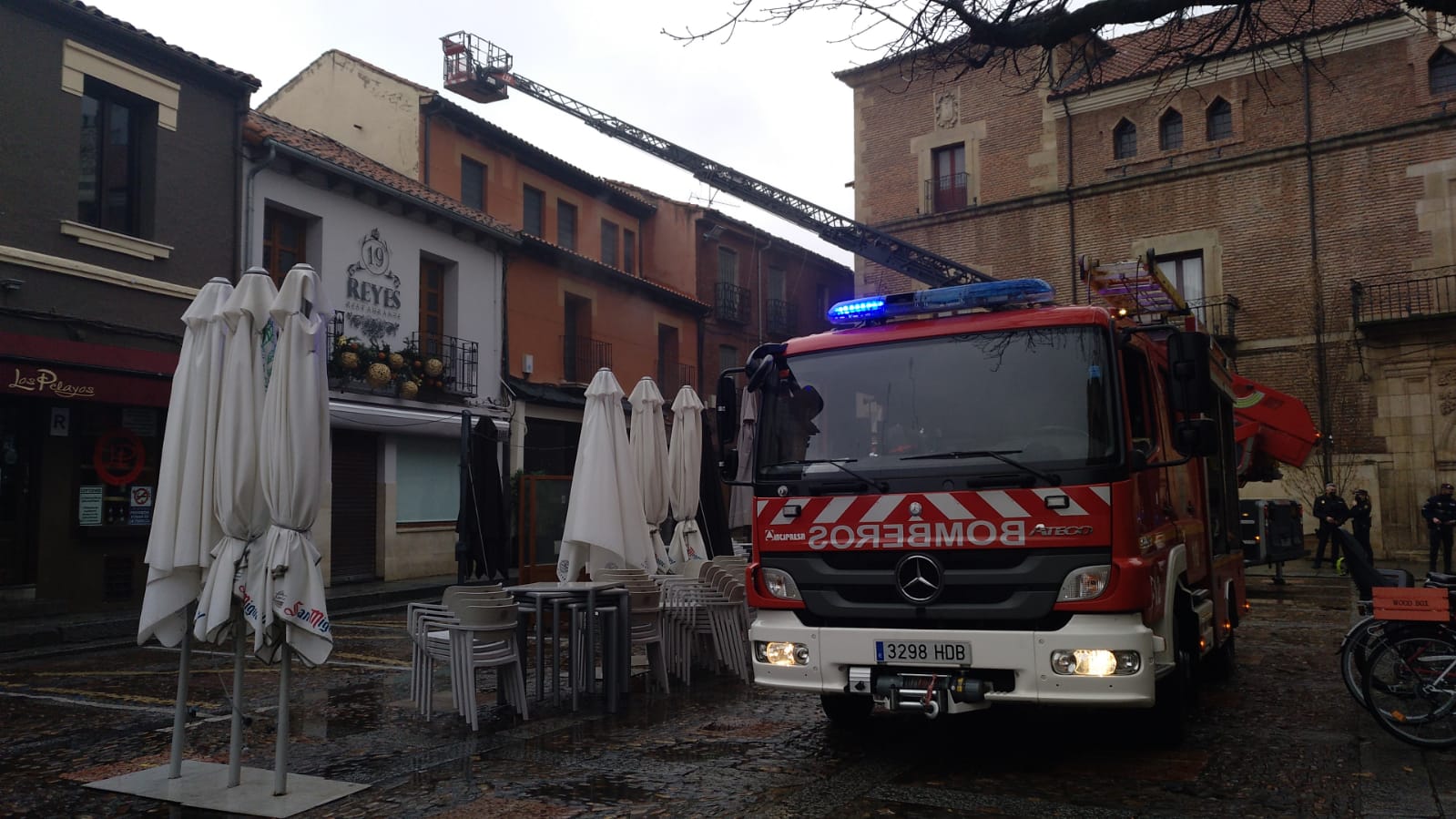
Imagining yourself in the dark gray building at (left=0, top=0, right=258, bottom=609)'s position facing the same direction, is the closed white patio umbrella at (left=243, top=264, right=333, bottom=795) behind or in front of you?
in front

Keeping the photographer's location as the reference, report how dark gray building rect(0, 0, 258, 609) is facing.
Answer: facing the viewer and to the right of the viewer

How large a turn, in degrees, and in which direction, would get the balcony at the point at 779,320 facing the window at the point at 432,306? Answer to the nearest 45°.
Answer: approximately 90° to its right

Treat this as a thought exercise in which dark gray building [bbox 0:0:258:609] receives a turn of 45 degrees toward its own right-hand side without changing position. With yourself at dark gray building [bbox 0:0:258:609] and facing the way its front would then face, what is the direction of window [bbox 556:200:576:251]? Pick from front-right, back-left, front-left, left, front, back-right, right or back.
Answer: back-left

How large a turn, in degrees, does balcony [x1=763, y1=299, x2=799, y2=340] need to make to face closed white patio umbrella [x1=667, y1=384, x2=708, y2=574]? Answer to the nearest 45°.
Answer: approximately 45° to its right

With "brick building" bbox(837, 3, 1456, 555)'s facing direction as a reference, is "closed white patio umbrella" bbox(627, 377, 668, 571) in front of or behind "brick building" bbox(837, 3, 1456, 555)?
in front

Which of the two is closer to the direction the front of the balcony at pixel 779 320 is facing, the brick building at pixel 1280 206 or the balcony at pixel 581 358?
the brick building

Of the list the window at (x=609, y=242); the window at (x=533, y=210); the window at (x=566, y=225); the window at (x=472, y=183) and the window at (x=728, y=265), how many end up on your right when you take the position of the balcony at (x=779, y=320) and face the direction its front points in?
5

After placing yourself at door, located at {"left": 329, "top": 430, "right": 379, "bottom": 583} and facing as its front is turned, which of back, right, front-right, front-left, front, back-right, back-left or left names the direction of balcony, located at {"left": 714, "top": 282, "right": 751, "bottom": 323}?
left

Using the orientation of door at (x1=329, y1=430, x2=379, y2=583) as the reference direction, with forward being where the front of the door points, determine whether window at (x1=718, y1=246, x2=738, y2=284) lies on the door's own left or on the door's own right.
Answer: on the door's own left

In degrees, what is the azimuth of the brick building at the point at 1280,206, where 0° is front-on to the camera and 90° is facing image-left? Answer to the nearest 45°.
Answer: approximately 45°

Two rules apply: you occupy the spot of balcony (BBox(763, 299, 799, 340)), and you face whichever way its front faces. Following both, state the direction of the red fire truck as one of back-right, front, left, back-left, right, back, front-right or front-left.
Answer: front-right

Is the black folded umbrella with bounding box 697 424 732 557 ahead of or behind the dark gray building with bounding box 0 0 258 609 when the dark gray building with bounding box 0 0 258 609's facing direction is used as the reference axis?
ahead

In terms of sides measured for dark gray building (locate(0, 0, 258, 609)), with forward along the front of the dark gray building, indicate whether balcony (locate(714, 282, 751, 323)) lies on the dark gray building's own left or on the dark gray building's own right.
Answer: on the dark gray building's own left

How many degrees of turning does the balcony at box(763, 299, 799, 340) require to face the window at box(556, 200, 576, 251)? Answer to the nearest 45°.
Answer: approximately 90° to its right
